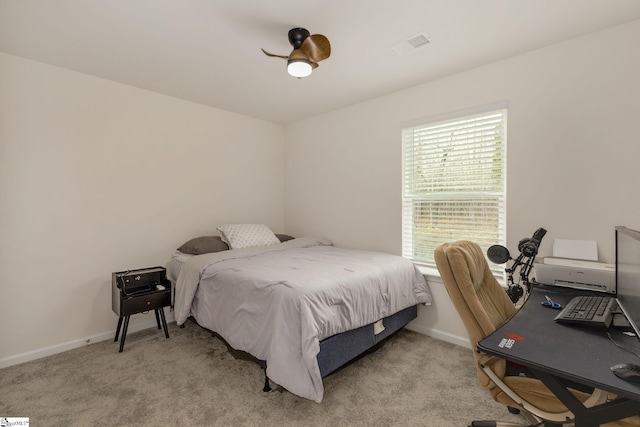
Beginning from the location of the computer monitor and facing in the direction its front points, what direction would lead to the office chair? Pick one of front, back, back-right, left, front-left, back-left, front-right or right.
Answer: front

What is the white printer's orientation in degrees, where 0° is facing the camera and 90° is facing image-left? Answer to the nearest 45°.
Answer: approximately 45°

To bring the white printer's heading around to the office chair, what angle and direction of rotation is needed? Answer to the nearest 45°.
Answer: approximately 45° to its left

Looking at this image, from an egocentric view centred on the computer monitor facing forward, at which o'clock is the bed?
The bed is roughly at 1 o'clock from the computer monitor.

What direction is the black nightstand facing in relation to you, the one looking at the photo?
facing the viewer and to the right of the viewer

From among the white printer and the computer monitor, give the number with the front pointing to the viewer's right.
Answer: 0

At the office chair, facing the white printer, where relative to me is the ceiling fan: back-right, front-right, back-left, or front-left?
back-left

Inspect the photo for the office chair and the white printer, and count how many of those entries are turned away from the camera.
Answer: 0

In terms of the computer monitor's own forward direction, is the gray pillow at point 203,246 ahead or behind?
ahead

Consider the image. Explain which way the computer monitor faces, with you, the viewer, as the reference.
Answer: facing the viewer and to the left of the viewer
